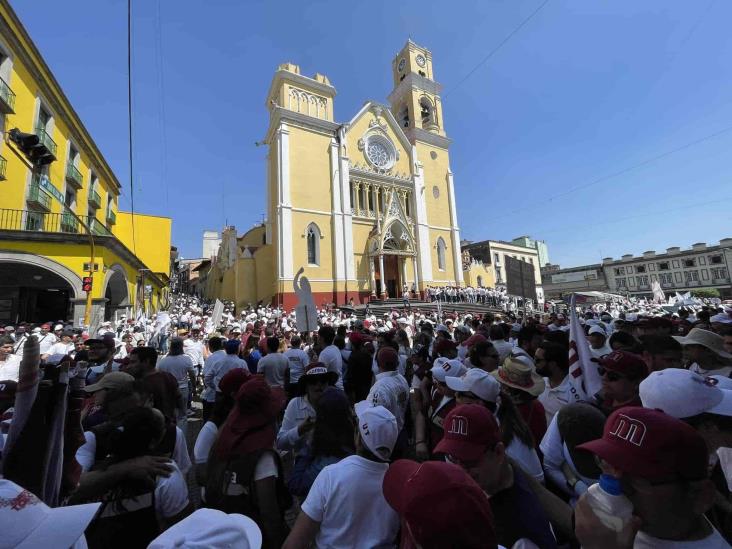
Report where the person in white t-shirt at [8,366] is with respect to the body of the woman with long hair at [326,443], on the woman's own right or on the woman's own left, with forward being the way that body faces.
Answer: on the woman's own left

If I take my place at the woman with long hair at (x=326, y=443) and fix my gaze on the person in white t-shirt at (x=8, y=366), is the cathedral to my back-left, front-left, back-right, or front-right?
front-right

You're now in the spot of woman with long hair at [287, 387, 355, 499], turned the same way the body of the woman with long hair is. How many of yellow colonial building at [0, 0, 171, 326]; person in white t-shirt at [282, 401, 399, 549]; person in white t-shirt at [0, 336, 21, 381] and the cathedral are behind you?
1

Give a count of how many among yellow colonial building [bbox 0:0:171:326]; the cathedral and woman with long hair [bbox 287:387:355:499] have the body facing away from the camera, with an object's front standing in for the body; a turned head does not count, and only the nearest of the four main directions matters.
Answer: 1

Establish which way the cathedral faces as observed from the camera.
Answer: facing the viewer and to the right of the viewer

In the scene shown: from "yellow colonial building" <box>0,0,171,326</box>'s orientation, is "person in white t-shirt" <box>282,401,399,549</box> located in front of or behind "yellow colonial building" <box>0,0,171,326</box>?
in front

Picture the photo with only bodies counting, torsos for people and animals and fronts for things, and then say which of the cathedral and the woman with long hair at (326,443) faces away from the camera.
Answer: the woman with long hair

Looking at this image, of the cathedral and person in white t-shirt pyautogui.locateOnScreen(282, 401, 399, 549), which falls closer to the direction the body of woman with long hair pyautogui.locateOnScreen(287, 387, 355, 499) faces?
the cathedral

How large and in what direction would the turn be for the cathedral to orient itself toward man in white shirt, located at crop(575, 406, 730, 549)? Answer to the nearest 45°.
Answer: approximately 45° to its right

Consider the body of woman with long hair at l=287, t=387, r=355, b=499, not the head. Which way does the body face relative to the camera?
away from the camera

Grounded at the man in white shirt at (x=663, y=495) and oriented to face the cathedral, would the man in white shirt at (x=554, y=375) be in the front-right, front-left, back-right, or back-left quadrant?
front-right

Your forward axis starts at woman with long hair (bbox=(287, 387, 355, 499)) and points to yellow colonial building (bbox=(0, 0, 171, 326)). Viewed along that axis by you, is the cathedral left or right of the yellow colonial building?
right

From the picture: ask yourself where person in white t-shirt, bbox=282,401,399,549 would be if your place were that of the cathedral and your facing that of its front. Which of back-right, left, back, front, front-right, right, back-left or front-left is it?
front-right

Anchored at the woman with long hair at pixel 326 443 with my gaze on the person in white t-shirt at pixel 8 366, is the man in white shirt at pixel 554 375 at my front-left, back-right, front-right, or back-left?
back-right

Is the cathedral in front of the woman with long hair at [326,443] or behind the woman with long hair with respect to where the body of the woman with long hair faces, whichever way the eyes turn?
in front

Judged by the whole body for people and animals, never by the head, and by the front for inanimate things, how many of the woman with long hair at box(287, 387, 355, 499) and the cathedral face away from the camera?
1

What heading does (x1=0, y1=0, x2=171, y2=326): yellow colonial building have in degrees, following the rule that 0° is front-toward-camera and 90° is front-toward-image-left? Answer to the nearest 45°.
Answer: approximately 315°

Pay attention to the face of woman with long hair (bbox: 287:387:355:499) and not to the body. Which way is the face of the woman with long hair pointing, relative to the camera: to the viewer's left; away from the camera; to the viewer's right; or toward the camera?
away from the camera
